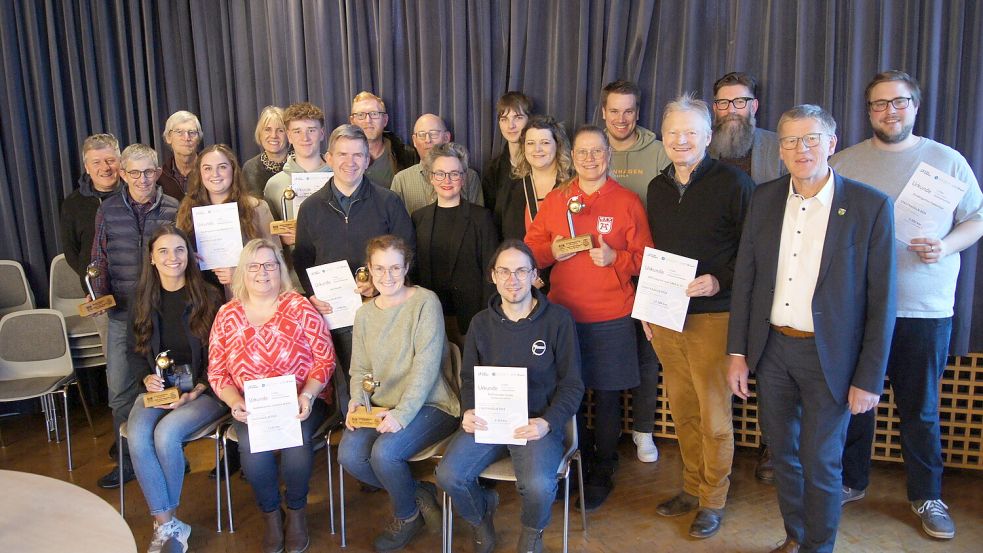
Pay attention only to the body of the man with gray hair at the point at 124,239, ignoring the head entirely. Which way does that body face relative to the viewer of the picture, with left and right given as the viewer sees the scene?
facing the viewer

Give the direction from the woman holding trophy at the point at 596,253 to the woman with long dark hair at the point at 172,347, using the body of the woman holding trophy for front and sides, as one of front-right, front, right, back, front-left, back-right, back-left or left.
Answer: front-right

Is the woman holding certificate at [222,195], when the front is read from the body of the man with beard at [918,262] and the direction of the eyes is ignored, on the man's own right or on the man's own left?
on the man's own right

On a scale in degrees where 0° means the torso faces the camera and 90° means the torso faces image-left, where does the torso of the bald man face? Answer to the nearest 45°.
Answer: approximately 0°

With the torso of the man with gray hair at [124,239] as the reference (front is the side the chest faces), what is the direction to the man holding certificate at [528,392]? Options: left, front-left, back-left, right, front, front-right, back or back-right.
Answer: front-left

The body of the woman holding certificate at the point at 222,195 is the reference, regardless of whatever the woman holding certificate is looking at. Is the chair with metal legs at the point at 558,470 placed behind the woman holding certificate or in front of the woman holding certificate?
in front

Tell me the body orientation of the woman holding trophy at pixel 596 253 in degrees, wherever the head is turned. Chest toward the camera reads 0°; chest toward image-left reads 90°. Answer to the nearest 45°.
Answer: approximately 45°

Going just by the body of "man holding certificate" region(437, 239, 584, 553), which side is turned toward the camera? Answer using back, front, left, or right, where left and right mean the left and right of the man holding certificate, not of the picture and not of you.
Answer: front

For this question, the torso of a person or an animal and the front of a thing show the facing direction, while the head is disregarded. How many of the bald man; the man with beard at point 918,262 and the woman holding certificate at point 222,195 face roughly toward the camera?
3
